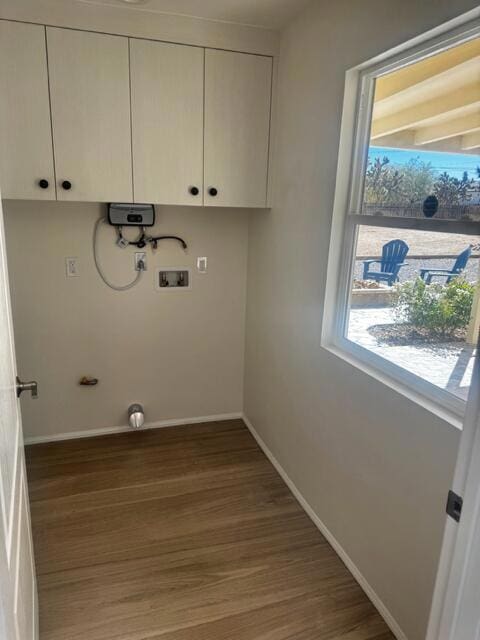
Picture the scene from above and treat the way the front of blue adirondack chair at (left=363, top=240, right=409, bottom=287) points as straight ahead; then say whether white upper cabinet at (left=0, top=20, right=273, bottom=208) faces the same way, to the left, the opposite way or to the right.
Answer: to the left

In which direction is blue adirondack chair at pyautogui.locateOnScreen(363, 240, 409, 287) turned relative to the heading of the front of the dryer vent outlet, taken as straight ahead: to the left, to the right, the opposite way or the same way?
to the right

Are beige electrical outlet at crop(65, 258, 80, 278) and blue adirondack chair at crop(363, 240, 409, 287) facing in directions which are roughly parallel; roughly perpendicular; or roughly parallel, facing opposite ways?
roughly perpendicular

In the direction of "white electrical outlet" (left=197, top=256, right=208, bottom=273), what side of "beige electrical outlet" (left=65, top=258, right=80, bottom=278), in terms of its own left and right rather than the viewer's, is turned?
left

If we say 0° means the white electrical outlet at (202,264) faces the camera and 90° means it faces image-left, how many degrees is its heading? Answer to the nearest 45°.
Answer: approximately 0°

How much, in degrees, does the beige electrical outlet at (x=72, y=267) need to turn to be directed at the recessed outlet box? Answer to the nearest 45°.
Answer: approximately 90° to its left

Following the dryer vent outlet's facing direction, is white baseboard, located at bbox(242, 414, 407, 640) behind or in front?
in front

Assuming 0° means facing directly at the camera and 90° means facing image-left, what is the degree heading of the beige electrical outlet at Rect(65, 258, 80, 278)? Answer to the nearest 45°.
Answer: approximately 0°
